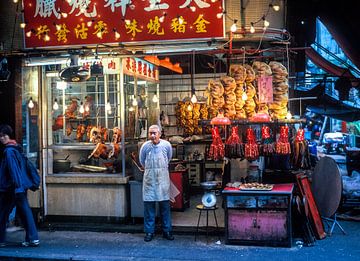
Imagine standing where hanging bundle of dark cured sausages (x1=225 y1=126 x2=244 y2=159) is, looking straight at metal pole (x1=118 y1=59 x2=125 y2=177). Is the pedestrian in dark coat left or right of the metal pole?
left

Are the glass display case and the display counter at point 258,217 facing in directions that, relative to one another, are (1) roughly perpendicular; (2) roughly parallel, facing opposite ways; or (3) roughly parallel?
roughly parallel

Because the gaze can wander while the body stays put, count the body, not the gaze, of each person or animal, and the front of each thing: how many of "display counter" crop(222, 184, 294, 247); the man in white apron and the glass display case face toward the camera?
3

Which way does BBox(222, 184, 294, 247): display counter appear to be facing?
toward the camera

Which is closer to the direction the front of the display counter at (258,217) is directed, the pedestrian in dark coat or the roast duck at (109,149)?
the pedestrian in dark coat

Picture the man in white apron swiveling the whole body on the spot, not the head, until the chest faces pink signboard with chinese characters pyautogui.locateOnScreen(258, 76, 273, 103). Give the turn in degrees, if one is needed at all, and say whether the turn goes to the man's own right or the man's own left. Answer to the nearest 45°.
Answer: approximately 90° to the man's own left

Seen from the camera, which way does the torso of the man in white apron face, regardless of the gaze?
toward the camera

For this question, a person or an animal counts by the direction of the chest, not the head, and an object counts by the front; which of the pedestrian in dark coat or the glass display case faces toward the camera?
the glass display case
